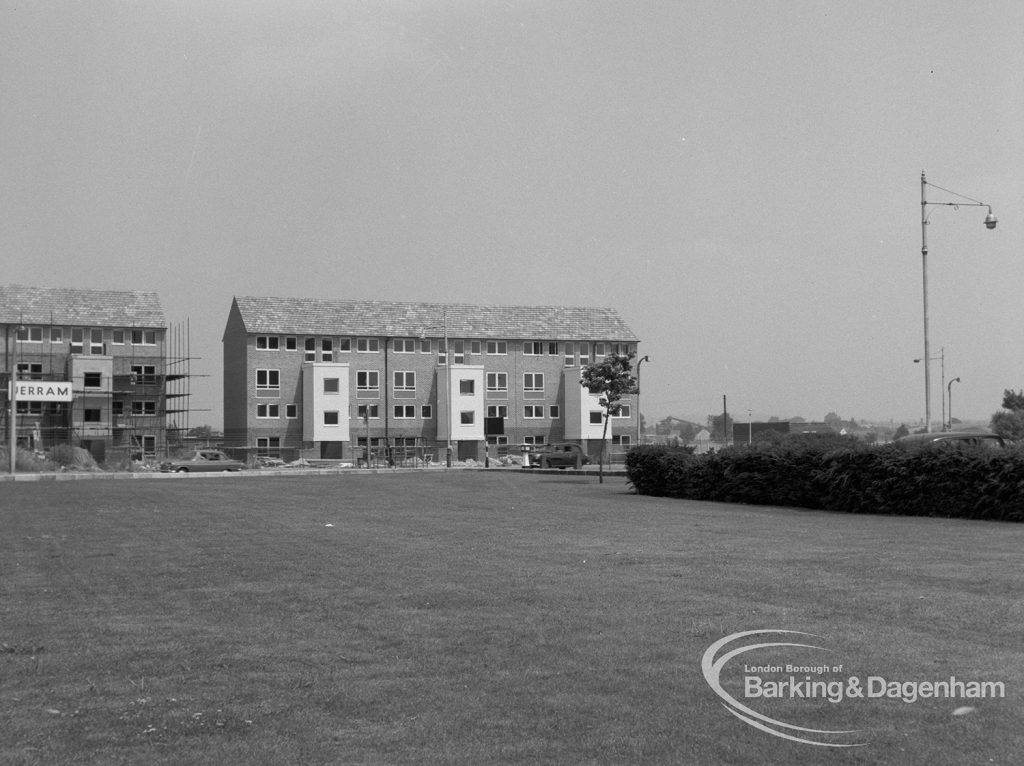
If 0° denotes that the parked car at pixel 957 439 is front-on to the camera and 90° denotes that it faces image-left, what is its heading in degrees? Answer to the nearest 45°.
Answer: approximately 90°
